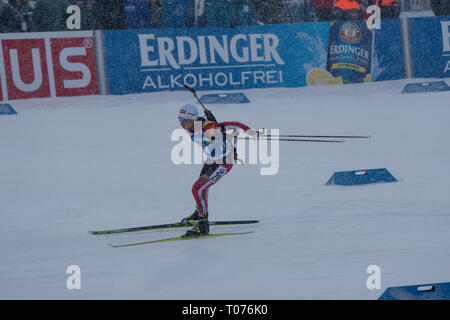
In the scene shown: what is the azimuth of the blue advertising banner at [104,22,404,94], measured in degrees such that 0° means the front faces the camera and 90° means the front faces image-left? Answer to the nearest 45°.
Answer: approximately 0°

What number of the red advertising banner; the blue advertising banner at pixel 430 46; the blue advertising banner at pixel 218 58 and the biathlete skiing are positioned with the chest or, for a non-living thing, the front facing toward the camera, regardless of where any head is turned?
3

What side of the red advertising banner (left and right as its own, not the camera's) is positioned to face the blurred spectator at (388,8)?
left

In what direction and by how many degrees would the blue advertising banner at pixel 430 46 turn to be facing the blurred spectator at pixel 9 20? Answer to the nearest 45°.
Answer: approximately 45° to its right

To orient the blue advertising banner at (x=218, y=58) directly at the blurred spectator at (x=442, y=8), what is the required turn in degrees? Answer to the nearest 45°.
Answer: approximately 90° to its left

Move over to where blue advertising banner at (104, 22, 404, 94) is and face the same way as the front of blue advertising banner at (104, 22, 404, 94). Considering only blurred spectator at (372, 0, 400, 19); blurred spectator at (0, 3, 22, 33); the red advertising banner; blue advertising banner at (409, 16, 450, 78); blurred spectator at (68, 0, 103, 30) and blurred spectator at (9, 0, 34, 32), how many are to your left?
2

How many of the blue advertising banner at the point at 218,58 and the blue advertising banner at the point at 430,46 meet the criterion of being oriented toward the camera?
2

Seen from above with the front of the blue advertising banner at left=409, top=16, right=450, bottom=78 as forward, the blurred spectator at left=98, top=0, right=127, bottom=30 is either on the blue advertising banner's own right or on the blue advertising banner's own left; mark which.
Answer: on the blue advertising banner's own right

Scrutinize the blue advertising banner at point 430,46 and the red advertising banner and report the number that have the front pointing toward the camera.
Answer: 2
